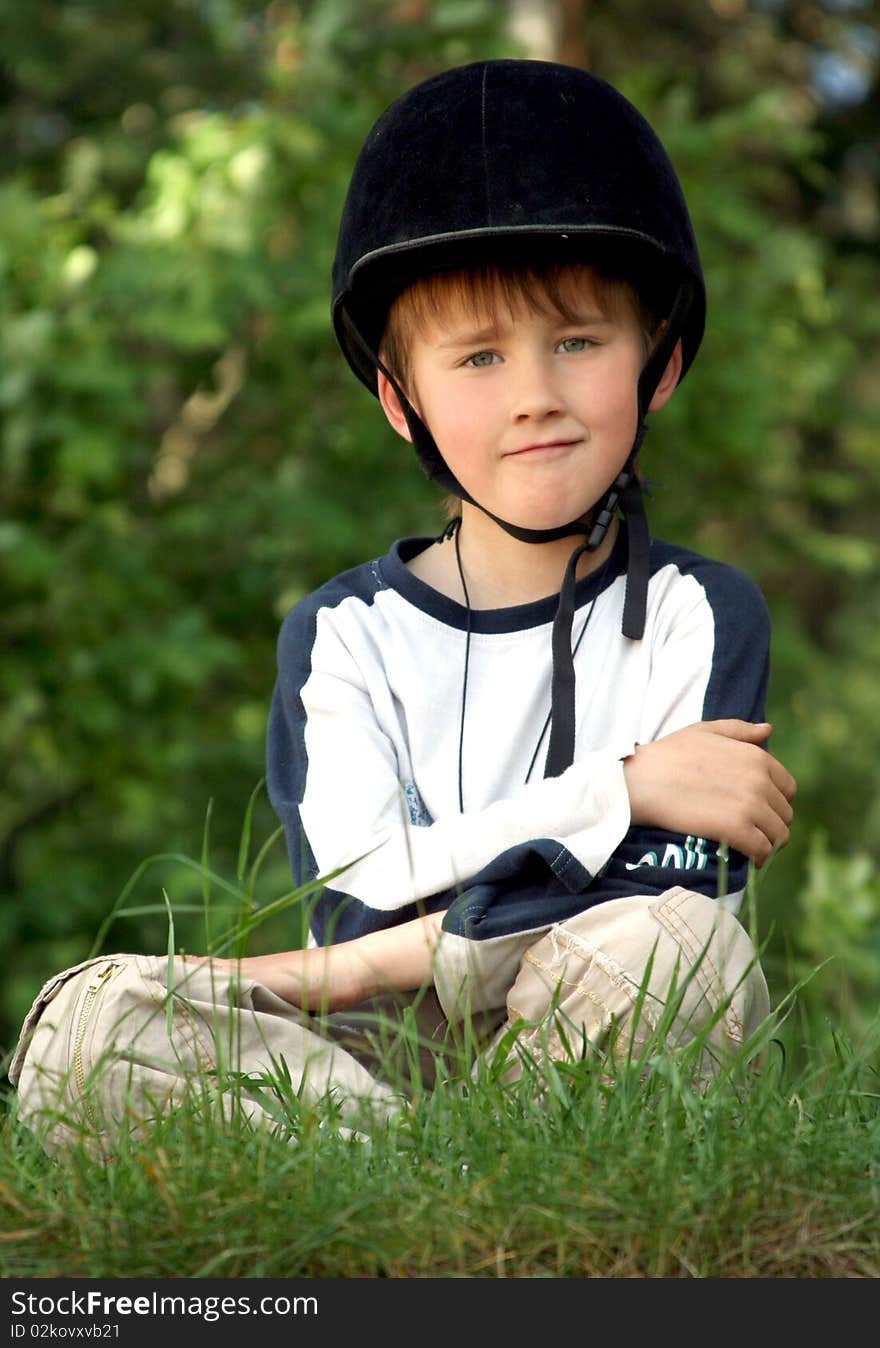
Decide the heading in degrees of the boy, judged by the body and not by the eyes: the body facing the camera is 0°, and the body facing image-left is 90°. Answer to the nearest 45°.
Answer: approximately 0°
